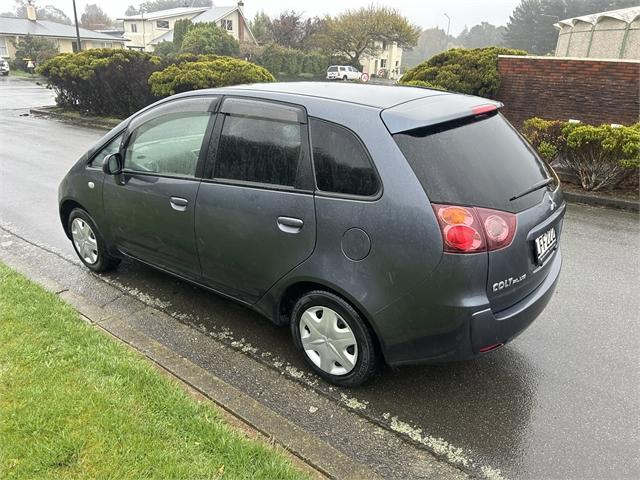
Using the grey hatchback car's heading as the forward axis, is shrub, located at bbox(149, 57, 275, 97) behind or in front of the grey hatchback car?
in front

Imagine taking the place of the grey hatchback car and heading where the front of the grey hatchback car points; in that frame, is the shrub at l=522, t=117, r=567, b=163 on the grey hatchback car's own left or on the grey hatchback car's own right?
on the grey hatchback car's own right

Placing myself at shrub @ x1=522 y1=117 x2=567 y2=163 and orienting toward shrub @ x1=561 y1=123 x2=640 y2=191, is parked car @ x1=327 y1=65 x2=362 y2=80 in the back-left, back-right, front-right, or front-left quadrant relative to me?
back-left

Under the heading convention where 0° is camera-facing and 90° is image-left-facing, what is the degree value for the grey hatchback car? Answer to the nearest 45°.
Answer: approximately 135°

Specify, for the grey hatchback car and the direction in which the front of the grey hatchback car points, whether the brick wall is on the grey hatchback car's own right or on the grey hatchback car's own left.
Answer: on the grey hatchback car's own right

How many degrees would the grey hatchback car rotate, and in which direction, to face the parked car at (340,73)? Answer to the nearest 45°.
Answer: approximately 45° to its right

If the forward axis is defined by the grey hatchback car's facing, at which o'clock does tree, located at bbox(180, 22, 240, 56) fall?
The tree is roughly at 1 o'clock from the grey hatchback car.

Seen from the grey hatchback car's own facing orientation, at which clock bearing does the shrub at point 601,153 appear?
The shrub is roughly at 3 o'clock from the grey hatchback car.

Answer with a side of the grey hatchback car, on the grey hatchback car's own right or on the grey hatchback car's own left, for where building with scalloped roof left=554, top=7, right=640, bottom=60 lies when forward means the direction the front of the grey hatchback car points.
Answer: on the grey hatchback car's own right
